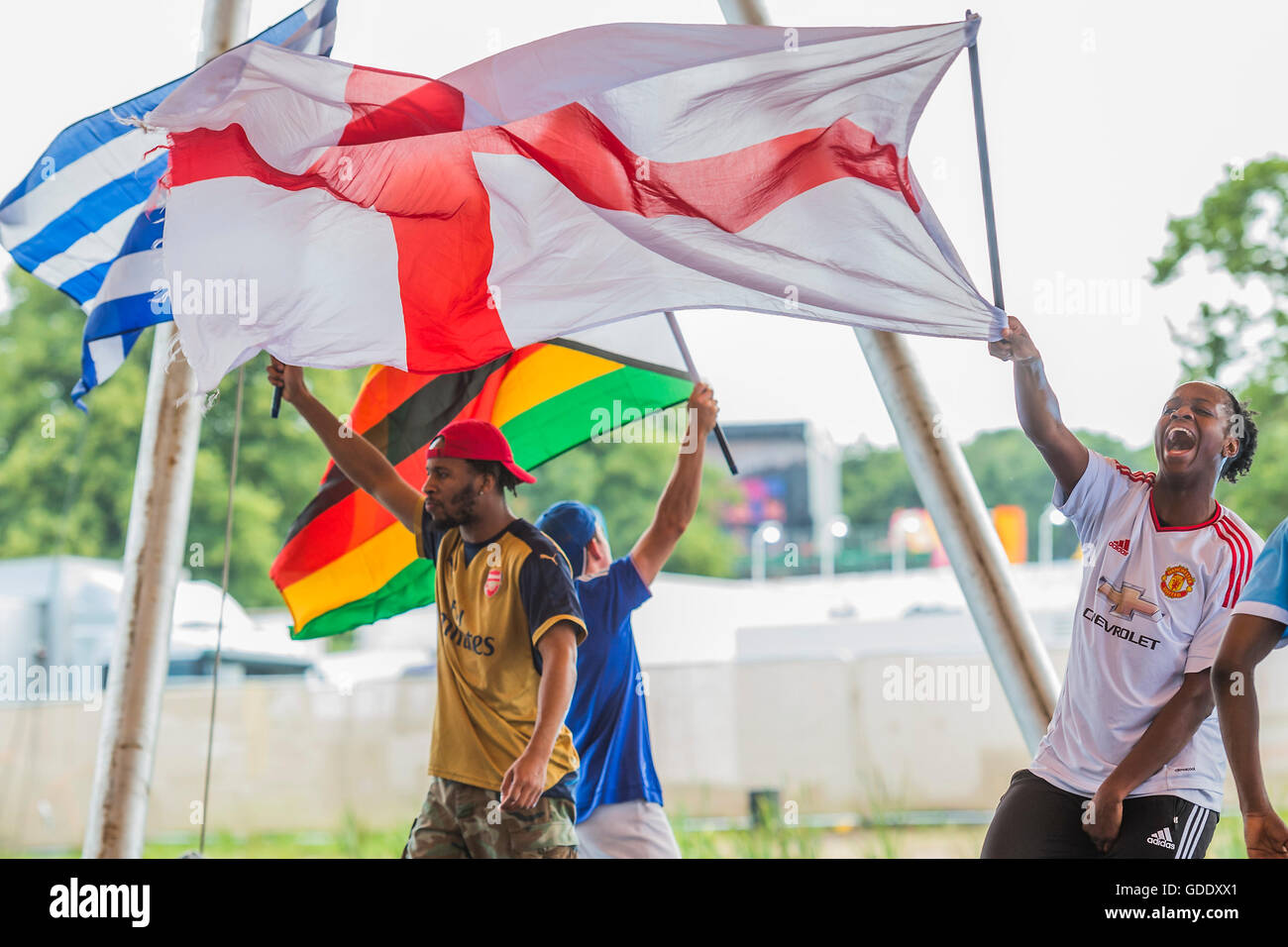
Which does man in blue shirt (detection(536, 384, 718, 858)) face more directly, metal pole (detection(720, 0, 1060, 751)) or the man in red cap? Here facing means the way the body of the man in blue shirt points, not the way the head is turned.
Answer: the metal pole

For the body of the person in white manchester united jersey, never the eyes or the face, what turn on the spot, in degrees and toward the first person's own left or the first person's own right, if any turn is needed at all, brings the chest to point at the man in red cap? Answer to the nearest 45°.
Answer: approximately 45° to the first person's own right

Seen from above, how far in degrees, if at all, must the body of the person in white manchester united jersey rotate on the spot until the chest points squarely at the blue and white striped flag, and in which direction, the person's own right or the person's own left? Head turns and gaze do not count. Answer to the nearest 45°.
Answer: approximately 45° to the person's own right

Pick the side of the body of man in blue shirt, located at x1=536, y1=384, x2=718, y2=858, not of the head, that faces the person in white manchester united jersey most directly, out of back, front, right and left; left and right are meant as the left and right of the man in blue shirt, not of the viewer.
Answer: right

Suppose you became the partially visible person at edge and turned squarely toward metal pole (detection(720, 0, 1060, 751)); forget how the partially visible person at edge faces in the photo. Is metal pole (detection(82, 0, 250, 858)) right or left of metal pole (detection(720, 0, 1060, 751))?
left

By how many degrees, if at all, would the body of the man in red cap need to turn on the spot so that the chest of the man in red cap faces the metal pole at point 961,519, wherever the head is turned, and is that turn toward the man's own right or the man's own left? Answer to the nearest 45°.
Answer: approximately 180°

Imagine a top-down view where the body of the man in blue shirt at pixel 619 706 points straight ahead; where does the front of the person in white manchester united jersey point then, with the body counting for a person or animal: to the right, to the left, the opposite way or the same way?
the opposite way

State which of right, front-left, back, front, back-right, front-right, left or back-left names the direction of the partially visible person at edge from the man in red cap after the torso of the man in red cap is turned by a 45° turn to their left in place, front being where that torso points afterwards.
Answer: front-left

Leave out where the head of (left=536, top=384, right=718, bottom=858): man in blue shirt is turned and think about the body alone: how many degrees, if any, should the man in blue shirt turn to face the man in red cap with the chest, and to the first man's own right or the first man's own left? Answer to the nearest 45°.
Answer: approximately 180°

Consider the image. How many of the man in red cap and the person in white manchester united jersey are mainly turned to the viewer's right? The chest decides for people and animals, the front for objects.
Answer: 0
